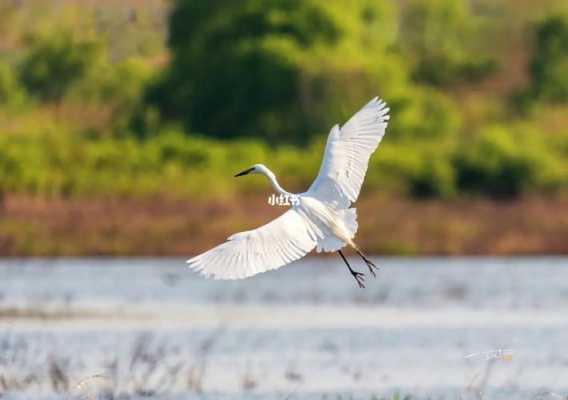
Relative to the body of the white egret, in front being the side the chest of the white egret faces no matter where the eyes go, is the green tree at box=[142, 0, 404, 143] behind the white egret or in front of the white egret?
in front

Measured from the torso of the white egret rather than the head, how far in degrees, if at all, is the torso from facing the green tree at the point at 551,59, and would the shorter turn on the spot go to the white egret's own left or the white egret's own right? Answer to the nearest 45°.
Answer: approximately 45° to the white egret's own right

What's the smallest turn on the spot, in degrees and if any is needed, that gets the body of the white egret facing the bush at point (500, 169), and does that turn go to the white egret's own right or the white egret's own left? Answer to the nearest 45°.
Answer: approximately 45° to the white egret's own right

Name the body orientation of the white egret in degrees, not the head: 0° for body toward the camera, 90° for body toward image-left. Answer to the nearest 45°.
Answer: approximately 135°

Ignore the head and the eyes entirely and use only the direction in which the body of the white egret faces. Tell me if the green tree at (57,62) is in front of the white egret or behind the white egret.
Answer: in front

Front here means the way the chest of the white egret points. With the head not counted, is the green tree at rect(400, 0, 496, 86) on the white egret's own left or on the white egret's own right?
on the white egret's own right
